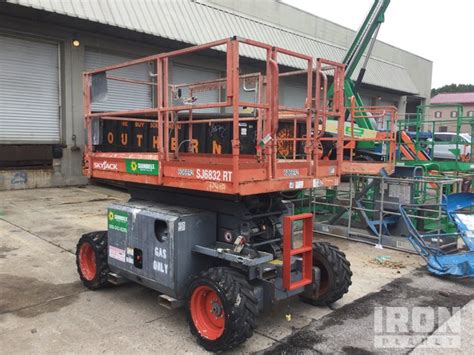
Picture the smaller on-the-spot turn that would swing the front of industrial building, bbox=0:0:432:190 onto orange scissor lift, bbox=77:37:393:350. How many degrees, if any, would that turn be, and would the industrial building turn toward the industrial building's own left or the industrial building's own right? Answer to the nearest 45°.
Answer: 0° — it already faces it

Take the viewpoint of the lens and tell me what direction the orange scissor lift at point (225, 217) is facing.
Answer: facing away from the viewer and to the left of the viewer

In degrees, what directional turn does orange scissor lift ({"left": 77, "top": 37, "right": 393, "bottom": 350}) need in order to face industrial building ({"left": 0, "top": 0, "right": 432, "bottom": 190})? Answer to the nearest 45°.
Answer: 0° — it already faces it

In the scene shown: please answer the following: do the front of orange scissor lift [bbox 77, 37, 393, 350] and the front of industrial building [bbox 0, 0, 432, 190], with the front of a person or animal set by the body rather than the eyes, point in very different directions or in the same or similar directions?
very different directions
